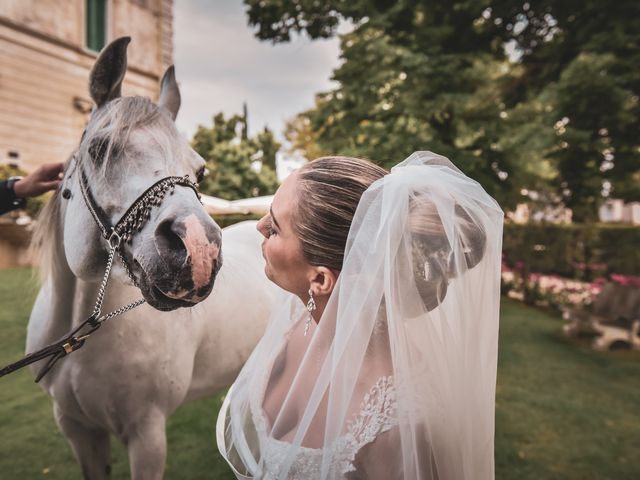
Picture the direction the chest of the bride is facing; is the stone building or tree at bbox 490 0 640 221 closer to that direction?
the stone building

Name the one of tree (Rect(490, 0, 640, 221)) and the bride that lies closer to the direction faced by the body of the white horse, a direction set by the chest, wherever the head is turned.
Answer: the bride

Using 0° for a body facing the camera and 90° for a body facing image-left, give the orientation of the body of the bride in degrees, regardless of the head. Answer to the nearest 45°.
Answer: approximately 90°

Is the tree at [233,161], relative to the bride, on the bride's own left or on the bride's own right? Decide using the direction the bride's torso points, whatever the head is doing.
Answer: on the bride's own right

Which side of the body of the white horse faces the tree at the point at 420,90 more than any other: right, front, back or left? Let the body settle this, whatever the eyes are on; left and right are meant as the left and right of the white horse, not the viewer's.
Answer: back

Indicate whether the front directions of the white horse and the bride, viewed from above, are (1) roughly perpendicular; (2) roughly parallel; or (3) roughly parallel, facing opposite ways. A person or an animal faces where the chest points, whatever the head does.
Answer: roughly perpendicular

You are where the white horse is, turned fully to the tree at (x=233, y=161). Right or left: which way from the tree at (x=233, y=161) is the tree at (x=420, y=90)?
right

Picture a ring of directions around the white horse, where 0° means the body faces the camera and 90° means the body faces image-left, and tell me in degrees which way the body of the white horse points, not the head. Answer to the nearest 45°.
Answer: approximately 45°

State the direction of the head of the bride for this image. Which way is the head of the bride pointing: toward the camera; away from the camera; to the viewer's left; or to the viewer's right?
to the viewer's left
